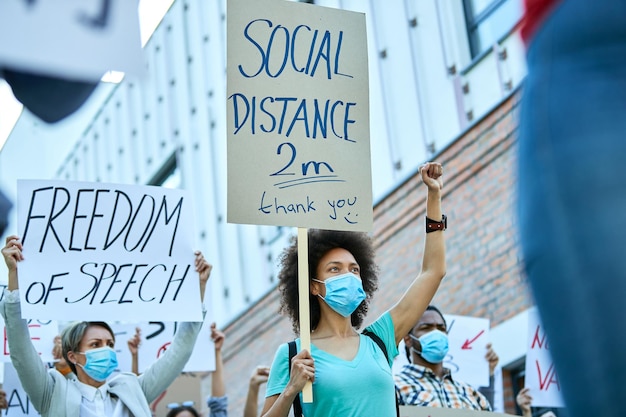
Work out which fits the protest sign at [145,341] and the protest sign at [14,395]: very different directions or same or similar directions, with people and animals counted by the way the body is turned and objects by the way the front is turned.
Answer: same or similar directions

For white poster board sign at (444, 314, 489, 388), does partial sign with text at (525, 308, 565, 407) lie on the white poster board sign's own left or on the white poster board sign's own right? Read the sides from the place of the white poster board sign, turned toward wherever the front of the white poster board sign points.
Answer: on the white poster board sign's own left

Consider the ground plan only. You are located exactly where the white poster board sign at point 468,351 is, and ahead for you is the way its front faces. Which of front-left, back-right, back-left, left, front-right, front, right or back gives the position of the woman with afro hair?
front

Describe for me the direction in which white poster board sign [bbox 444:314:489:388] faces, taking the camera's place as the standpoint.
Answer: facing the viewer

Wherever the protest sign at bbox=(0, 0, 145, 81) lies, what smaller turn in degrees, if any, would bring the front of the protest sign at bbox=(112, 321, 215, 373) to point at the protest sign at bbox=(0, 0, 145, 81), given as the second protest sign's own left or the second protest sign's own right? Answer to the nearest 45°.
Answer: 0° — it already faces it

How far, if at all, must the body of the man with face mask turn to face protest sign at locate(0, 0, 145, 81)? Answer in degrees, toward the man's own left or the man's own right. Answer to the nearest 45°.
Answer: approximately 45° to the man's own right

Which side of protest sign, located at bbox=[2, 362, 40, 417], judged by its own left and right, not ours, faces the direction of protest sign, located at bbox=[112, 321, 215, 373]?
left

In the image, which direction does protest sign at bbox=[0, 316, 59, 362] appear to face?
toward the camera

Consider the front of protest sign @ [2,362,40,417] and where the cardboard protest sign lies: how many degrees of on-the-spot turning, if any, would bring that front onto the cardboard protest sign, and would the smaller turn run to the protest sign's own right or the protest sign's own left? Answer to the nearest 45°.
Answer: approximately 45° to the protest sign's own left

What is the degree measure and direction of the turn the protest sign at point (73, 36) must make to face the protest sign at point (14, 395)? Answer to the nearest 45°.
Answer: approximately 180°

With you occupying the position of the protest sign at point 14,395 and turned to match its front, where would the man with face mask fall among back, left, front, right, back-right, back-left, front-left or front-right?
front-left

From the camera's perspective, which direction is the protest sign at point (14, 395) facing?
toward the camera
